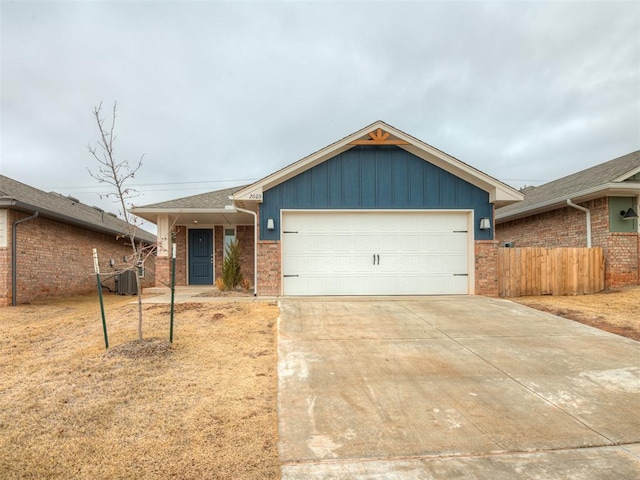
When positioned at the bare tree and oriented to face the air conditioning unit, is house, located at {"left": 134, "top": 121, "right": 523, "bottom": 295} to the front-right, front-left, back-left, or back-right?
front-right

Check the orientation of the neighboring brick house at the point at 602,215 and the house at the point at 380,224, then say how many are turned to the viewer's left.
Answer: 0

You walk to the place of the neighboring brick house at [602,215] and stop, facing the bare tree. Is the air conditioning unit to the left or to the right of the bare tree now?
right

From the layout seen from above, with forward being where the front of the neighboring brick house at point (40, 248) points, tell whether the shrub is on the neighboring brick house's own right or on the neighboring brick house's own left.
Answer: on the neighboring brick house's own left

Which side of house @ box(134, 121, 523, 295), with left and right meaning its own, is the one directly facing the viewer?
front

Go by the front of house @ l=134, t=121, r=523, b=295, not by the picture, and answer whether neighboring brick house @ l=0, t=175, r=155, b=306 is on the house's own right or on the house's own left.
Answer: on the house's own right

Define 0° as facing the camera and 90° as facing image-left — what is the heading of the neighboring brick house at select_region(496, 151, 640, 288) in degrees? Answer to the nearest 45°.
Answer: approximately 315°

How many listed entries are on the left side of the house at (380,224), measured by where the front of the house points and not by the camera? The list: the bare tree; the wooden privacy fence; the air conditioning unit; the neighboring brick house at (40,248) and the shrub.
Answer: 1

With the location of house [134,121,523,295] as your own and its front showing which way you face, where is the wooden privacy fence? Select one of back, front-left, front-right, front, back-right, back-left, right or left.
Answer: left
